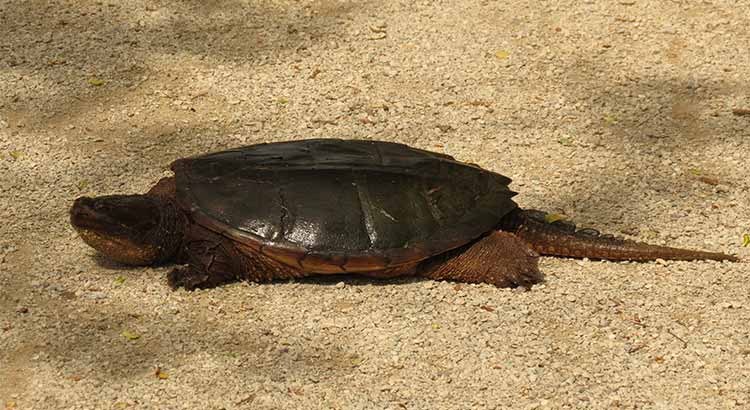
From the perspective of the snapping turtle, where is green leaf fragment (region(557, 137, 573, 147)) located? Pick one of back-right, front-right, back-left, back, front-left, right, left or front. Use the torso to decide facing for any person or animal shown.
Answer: back-right

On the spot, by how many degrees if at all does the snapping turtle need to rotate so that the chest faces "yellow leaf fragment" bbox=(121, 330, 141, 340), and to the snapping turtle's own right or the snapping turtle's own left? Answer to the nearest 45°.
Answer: approximately 45° to the snapping turtle's own left

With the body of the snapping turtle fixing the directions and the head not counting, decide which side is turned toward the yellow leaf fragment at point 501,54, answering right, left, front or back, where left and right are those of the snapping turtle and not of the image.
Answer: right

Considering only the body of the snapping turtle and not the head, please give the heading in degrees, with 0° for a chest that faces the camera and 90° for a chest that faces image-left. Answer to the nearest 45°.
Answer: approximately 90°

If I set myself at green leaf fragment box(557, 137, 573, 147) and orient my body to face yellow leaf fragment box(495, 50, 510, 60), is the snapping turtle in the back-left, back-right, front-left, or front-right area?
back-left

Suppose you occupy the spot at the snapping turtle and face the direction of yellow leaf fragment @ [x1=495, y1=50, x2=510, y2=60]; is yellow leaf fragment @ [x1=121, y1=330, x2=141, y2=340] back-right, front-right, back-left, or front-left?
back-left
